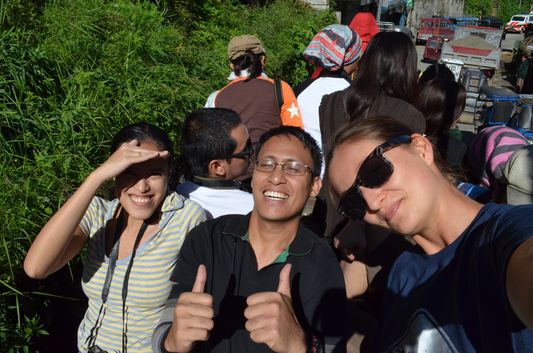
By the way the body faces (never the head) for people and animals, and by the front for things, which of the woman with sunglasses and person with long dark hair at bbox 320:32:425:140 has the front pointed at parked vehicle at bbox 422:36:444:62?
the person with long dark hair

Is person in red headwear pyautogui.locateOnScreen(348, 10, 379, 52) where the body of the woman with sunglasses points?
no

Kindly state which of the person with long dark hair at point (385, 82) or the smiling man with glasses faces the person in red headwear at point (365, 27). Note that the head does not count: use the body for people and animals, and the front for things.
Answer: the person with long dark hair

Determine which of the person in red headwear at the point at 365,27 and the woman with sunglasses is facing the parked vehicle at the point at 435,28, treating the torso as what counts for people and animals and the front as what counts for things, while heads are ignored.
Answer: the person in red headwear

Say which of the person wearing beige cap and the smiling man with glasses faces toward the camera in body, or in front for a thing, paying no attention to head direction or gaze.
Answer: the smiling man with glasses

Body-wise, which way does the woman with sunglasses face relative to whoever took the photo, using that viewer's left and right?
facing the viewer and to the left of the viewer

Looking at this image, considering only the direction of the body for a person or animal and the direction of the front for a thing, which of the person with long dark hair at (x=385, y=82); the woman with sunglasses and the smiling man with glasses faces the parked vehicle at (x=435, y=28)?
the person with long dark hair

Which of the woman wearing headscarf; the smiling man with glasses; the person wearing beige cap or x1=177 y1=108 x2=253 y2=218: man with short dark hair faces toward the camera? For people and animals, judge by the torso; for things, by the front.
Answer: the smiling man with glasses

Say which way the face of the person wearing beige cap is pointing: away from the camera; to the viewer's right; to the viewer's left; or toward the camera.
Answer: away from the camera

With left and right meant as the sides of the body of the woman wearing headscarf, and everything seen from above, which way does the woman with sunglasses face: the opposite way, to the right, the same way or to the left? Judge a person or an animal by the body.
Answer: the opposite way

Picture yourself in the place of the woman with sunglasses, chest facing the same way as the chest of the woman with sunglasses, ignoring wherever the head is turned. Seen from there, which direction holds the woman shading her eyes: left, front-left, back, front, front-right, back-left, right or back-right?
front-right

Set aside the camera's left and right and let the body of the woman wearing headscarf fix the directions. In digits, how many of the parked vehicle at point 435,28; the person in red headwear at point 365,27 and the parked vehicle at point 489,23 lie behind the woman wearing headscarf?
0

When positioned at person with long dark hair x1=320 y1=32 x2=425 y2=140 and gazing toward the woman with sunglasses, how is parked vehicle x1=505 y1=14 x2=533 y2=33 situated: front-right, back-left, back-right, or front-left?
back-left

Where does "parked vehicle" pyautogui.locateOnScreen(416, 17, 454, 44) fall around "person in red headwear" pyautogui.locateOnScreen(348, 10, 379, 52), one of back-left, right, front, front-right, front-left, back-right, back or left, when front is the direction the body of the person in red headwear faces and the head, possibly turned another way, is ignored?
front

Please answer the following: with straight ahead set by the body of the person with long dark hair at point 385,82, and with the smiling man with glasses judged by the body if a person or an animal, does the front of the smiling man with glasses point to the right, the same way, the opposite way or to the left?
the opposite way

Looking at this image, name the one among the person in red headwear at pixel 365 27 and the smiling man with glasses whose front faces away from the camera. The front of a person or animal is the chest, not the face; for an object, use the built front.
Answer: the person in red headwear

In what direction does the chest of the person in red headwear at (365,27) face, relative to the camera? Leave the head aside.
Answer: away from the camera

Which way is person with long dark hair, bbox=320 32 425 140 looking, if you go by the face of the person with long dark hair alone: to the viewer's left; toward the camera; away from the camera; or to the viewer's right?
away from the camera
